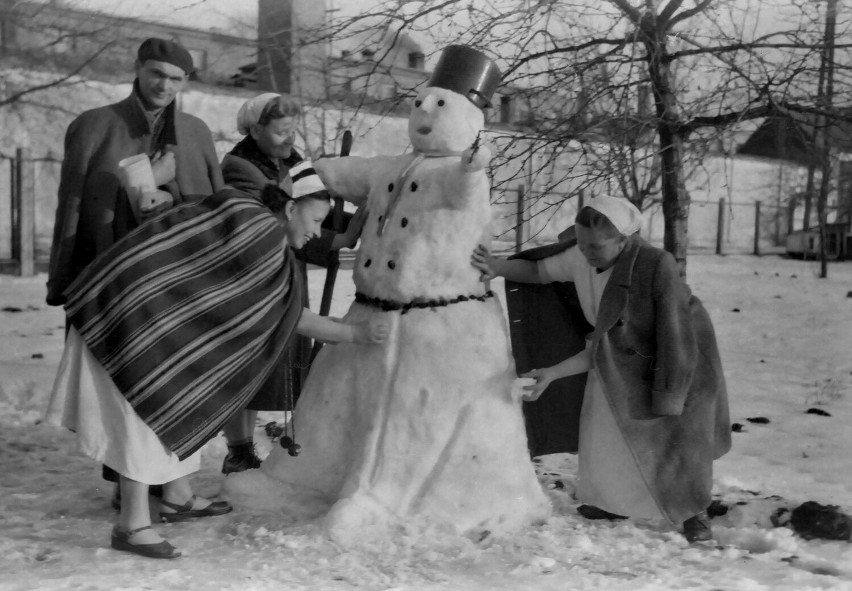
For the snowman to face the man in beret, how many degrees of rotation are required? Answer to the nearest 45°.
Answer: approximately 45° to its right

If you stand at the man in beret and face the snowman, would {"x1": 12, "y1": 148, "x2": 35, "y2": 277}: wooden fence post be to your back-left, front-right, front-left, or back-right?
back-left

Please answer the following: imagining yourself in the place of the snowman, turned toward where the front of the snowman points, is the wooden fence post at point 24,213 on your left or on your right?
on your right

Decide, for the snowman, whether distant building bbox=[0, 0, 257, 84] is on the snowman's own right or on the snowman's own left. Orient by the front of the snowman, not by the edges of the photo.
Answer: on the snowman's own right

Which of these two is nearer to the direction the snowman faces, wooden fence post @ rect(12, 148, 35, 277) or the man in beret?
the man in beret

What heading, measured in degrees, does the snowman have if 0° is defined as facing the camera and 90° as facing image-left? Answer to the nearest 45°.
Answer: approximately 45°
